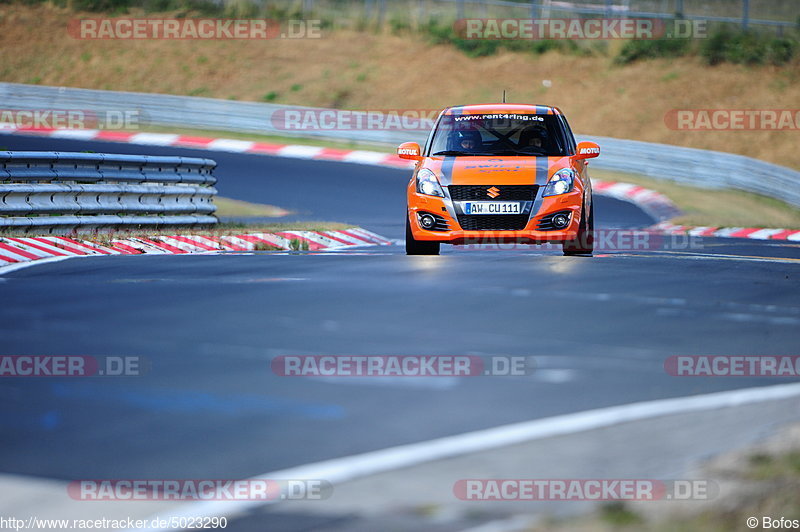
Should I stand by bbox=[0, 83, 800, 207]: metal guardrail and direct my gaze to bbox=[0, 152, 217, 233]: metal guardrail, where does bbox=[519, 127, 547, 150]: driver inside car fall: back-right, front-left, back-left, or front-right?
front-left

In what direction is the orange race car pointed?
toward the camera

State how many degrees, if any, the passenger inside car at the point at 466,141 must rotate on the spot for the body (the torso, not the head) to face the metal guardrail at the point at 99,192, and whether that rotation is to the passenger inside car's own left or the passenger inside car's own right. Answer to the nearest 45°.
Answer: approximately 90° to the passenger inside car's own right

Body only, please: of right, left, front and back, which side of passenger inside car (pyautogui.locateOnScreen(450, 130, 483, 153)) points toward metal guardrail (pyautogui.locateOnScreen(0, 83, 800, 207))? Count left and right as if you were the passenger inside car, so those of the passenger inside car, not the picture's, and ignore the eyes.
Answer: back

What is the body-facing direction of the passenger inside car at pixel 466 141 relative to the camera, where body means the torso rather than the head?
toward the camera

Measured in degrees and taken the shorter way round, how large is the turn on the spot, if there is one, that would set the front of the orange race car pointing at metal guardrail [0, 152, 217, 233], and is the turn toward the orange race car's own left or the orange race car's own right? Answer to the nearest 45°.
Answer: approximately 135° to the orange race car's own right

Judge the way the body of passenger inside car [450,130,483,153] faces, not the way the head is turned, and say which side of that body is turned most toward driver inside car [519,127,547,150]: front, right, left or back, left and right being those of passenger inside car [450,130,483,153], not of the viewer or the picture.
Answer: left

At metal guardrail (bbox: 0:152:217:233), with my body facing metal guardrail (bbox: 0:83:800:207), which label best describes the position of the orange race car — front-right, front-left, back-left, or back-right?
back-right
